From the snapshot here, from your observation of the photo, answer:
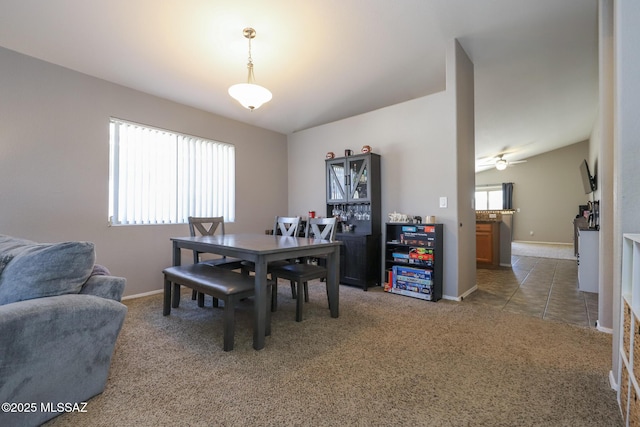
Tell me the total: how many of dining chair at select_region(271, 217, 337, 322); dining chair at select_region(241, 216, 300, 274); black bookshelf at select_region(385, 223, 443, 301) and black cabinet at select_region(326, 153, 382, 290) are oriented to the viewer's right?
0

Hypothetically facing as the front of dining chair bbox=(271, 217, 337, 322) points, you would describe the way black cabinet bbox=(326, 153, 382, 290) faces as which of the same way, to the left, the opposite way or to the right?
the same way

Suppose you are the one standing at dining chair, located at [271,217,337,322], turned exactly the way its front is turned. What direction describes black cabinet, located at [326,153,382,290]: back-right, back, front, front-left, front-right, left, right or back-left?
back

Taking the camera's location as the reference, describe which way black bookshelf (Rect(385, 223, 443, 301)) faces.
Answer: facing the viewer and to the left of the viewer

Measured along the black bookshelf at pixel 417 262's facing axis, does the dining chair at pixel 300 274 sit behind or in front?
in front

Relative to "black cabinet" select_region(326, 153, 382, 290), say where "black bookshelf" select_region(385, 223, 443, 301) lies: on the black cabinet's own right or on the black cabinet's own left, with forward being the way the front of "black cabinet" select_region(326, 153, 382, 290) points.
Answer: on the black cabinet's own left

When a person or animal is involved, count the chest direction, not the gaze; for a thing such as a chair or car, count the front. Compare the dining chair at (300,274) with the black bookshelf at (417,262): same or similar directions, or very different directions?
same or similar directions

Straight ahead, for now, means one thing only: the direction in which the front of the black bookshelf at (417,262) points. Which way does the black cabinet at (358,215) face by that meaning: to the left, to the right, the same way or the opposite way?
the same way

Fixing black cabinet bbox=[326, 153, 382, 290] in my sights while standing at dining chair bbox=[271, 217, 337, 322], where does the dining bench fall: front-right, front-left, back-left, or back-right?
back-left

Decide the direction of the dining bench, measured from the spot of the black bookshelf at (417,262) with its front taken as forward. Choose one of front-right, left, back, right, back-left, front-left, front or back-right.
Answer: front

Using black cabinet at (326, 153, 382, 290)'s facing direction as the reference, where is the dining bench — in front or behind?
in front

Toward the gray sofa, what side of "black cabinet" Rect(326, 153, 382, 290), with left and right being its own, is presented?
front

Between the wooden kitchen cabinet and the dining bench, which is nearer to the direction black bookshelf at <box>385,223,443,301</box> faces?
the dining bench

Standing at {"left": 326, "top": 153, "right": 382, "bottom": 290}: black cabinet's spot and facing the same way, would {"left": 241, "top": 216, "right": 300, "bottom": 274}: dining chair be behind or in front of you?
in front

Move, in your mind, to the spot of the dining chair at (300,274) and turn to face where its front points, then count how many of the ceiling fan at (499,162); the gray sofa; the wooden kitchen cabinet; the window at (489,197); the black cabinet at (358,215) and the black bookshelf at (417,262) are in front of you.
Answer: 1

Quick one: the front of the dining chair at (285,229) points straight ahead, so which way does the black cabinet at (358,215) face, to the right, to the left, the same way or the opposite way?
the same way

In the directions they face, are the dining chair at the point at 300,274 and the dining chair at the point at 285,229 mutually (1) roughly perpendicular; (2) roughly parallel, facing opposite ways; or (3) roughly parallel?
roughly parallel

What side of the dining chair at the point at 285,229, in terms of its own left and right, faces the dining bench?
front
